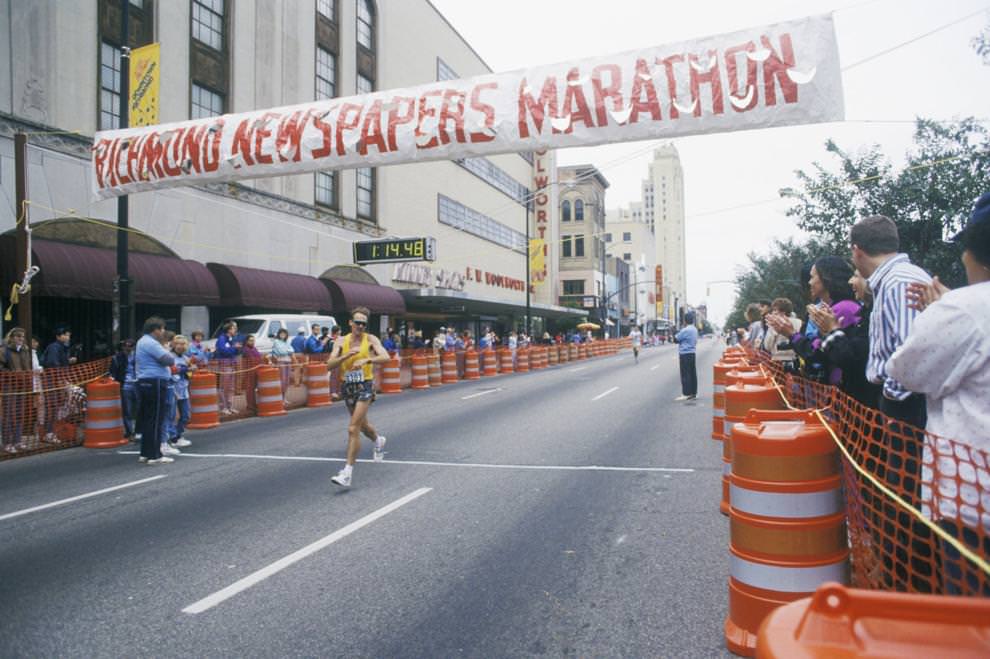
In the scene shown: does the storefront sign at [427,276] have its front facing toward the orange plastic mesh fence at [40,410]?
no

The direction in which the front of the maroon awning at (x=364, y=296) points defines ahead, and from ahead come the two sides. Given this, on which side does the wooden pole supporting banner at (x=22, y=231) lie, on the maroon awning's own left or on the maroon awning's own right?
on the maroon awning's own right

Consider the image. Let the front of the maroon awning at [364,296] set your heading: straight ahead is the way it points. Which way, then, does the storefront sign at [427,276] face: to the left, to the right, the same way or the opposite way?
the same way

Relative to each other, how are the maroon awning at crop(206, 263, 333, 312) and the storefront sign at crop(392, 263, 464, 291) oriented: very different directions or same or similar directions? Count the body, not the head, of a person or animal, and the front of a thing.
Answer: same or similar directions

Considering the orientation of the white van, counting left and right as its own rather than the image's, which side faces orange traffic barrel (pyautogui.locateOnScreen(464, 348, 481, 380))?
back

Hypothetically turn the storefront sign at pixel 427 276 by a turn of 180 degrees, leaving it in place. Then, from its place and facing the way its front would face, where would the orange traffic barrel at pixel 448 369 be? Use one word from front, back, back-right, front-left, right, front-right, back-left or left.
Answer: back-left

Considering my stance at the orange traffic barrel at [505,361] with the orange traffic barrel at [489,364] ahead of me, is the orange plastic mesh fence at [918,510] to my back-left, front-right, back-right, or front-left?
front-left

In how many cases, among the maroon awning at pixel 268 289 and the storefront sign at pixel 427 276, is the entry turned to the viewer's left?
0

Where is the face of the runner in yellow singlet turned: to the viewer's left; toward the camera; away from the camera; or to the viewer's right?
toward the camera

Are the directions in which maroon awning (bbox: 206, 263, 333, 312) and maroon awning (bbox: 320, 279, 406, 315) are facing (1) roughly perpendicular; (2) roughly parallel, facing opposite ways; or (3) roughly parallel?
roughly parallel

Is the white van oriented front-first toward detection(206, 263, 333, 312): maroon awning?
no

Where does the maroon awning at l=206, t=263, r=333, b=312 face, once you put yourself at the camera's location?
facing the viewer and to the right of the viewer

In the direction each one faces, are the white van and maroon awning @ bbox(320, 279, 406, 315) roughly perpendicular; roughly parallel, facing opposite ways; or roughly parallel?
roughly perpendicular

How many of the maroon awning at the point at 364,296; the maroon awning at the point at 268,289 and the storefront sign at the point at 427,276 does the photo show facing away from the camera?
0

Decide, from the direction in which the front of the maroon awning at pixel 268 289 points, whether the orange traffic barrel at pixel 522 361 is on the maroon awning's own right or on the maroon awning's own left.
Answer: on the maroon awning's own left

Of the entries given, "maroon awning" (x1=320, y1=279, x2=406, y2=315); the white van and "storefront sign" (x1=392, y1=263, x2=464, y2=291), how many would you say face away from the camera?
0
